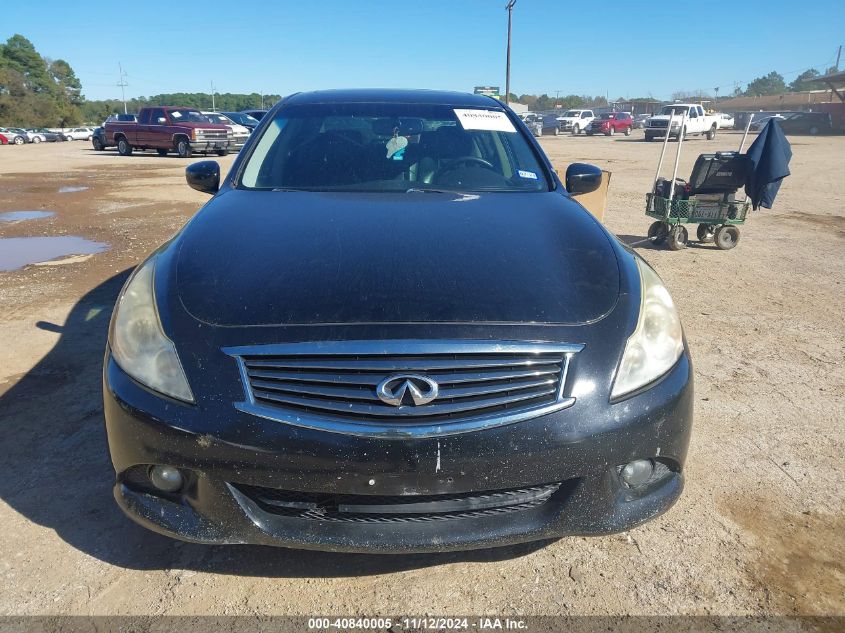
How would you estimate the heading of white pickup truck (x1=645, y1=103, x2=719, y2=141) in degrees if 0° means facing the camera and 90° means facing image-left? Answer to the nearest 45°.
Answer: approximately 45°

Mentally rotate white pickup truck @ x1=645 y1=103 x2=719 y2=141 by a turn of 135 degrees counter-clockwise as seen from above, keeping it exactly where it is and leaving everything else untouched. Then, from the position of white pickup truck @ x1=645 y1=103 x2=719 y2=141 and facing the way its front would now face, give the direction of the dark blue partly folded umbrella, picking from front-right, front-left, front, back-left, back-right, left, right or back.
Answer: right

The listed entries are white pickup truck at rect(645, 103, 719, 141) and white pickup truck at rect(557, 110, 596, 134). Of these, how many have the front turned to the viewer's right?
0

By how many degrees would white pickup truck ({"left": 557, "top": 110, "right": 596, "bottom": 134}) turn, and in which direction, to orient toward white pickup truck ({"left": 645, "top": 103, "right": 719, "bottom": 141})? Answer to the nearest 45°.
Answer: approximately 90° to its left

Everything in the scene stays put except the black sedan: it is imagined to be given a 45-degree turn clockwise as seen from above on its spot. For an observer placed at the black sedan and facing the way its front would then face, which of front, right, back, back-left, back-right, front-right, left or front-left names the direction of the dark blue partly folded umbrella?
back

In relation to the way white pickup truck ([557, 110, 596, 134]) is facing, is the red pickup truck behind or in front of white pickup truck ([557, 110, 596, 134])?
in front

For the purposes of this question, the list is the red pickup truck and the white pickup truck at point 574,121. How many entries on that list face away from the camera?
0

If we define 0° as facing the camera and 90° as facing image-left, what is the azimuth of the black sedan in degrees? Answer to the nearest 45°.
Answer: approximately 0°

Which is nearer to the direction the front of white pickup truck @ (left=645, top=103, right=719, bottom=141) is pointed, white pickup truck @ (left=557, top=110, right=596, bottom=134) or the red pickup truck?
the red pickup truck

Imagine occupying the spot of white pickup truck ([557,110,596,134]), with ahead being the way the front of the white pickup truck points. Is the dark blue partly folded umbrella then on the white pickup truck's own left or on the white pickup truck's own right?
on the white pickup truck's own left

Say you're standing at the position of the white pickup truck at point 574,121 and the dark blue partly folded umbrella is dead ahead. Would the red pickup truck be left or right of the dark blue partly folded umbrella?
right

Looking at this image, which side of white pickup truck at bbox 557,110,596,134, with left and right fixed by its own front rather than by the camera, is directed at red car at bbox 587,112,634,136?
left

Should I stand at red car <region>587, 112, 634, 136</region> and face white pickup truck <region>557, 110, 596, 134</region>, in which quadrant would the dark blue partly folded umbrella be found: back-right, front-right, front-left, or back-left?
back-left
